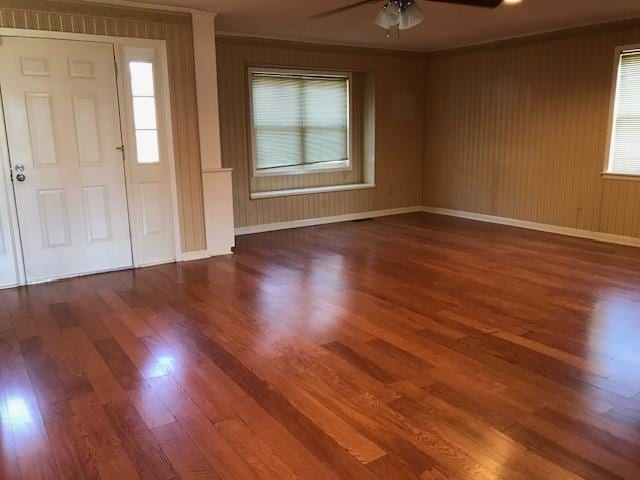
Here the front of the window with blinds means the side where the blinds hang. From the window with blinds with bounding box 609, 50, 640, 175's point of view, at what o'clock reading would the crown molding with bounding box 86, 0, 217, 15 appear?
The crown molding is roughly at 12 o'clock from the window with blinds.

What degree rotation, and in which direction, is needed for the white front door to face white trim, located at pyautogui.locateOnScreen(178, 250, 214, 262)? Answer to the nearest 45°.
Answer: approximately 90° to its left

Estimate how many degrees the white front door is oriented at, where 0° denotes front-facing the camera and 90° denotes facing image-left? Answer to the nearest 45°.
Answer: approximately 0°

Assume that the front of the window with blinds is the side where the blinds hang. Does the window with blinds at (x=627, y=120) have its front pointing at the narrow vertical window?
yes

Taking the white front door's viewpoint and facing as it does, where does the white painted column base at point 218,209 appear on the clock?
The white painted column base is roughly at 9 o'clock from the white front door.

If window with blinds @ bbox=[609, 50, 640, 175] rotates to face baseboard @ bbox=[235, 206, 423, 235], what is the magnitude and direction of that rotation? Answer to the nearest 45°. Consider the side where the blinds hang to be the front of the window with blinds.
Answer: approximately 45° to its right

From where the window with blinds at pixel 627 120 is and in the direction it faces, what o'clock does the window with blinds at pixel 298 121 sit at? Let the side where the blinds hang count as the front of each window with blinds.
the window with blinds at pixel 298 121 is roughly at 1 o'clock from the window with blinds at pixel 627 120.

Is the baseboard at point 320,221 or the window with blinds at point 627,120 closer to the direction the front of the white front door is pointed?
the window with blinds

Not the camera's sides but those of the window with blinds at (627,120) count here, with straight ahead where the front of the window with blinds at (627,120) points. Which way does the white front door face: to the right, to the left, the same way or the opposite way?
to the left

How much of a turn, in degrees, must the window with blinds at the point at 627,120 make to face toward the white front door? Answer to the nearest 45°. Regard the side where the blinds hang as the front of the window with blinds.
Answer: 0° — it already faces it

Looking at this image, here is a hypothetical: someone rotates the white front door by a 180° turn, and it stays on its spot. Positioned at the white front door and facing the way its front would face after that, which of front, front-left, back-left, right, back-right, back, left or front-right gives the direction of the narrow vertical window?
right
